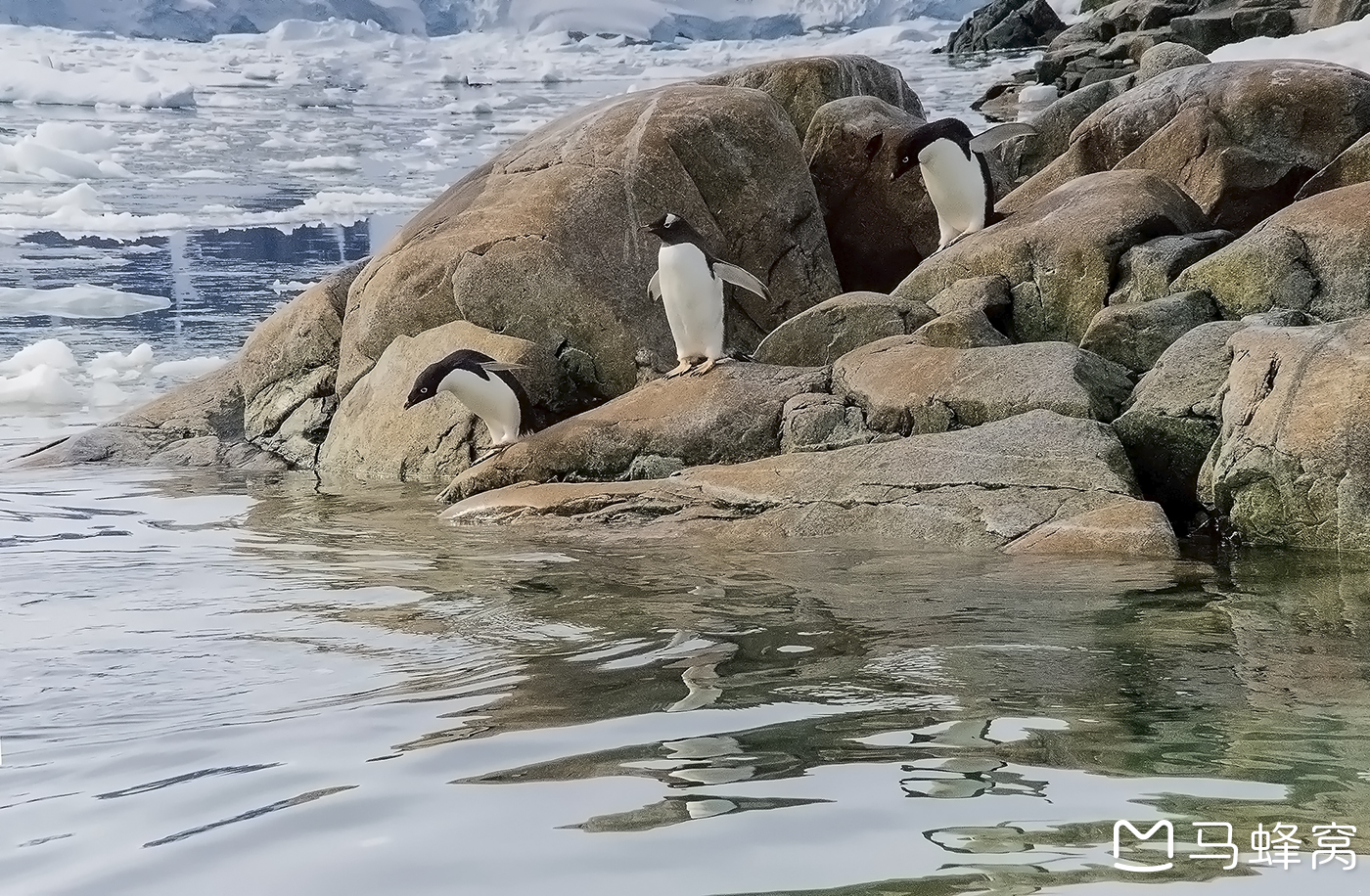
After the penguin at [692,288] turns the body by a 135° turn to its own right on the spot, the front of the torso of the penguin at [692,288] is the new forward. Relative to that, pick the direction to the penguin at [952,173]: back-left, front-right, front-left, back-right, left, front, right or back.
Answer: front-right

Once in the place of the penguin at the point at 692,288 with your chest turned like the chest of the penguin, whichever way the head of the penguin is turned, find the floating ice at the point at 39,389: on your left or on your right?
on your right

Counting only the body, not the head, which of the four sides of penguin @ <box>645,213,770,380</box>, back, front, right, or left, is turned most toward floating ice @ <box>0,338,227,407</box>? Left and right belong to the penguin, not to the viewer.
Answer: right

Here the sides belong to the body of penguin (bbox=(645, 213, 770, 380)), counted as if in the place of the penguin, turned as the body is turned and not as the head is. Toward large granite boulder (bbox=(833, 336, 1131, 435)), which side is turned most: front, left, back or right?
left

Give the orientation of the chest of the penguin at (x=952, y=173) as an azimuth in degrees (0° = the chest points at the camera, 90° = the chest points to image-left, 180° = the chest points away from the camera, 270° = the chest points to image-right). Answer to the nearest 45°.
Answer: approximately 45°

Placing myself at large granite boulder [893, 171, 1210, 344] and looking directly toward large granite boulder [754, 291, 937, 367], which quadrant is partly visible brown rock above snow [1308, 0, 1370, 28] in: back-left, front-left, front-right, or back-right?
back-right

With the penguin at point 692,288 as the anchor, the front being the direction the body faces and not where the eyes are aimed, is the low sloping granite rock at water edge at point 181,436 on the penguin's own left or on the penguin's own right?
on the penguin's own right

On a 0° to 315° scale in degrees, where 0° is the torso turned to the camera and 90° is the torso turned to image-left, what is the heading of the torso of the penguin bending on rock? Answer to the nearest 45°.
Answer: approximately 90°

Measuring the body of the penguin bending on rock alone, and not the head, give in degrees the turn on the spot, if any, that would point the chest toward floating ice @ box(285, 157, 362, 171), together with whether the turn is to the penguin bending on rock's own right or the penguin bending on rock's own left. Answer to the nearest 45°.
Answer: approximately 90° to the penguin bending on rock's own right

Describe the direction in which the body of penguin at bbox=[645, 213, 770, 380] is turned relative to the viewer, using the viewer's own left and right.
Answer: facing the viewer and to the left of the viewer
